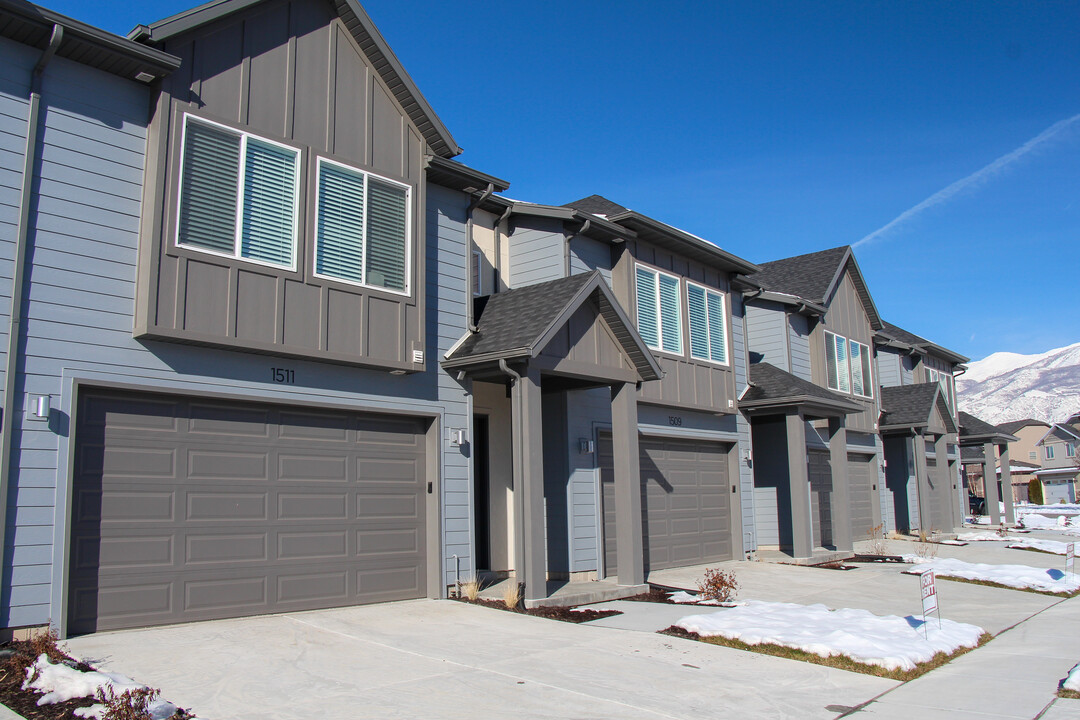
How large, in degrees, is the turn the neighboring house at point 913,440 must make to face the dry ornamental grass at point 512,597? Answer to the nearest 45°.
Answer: approximately 45° to its right

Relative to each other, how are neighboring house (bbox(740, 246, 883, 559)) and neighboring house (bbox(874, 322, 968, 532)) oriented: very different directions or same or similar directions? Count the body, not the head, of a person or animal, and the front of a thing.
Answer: same or similar directions

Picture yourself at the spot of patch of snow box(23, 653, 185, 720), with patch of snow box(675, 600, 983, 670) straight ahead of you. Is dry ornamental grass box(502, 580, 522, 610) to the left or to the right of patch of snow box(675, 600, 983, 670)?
left

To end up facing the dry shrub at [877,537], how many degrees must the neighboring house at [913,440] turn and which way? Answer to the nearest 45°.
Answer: approximately 45° to its right

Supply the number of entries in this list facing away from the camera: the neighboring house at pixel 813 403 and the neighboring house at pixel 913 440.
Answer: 0

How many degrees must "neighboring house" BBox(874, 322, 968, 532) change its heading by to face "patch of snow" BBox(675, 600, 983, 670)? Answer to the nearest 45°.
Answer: approximately 45° to its right

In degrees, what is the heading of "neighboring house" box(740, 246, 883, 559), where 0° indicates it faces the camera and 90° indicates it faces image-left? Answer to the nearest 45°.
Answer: approximately 315°
